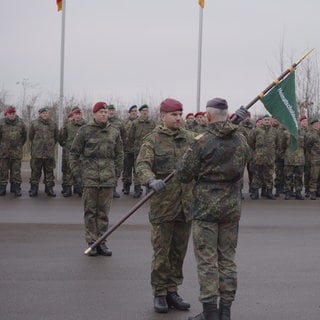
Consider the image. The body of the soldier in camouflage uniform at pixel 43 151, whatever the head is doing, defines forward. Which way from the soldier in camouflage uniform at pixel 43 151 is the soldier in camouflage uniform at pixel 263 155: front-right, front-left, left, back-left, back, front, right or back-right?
left

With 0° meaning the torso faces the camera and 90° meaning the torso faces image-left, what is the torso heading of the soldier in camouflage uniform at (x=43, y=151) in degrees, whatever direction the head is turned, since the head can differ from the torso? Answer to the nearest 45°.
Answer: approximately 0°

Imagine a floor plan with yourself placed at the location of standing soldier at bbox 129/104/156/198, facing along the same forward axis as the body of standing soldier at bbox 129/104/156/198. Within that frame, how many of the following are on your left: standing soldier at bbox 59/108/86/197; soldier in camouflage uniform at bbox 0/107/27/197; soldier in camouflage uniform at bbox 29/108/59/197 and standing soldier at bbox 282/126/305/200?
1

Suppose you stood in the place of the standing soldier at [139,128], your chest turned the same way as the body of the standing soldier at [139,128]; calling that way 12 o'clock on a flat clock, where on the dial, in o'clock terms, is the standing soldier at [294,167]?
the standing soldier at [294,167] is roughly at 9 o'clock from the standing soldier at [139,128].

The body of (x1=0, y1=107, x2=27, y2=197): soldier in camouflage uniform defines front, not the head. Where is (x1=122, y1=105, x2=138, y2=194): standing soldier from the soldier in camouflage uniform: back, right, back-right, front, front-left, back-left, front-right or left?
left

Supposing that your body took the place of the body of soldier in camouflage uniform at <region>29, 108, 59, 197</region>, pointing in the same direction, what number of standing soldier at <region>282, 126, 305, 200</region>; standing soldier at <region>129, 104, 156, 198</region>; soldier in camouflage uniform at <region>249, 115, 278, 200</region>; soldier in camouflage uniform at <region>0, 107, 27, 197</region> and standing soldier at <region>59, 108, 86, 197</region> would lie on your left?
4

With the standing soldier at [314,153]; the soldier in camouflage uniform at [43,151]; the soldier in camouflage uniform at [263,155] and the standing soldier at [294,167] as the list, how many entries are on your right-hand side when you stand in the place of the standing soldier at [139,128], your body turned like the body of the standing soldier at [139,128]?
1

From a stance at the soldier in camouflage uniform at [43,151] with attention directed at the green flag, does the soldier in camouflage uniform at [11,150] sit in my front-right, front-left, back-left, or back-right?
back-right

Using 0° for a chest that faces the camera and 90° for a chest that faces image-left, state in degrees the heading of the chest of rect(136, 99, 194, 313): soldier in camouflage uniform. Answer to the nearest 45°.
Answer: approximately 315°

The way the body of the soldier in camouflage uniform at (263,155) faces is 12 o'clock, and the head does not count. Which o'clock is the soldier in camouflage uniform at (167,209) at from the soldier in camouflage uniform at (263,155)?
the soldier in camouflage uniform at (167,209) is roughly at 12 o'clock from the soldier in camouflage uniform at (263,155).

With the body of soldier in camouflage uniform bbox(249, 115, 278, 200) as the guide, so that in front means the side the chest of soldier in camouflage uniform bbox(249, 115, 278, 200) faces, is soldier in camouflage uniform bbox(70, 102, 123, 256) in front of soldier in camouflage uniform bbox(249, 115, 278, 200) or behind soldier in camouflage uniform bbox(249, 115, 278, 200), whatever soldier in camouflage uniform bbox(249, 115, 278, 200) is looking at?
in front

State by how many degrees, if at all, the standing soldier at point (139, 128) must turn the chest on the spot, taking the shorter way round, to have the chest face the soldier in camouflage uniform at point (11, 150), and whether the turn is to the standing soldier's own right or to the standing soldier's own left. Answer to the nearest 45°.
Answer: approximately 90° to the standing soldier's own right
